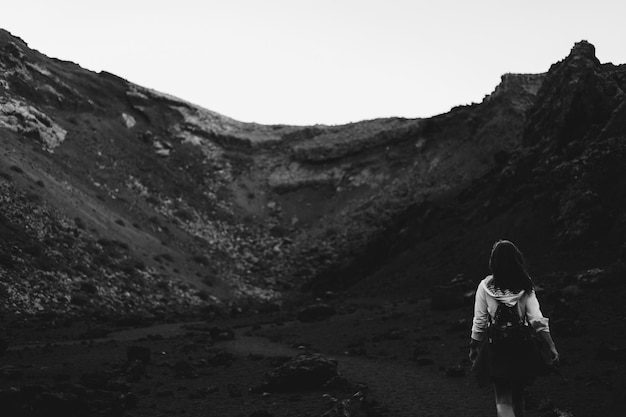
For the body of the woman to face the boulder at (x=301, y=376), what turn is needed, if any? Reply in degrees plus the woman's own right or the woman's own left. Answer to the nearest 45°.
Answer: approximately 45° to the woman's own left

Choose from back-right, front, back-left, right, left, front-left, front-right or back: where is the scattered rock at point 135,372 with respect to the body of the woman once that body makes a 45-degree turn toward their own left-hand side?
front

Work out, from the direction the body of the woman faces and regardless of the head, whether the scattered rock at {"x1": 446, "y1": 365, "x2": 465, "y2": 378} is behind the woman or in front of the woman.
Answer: in front

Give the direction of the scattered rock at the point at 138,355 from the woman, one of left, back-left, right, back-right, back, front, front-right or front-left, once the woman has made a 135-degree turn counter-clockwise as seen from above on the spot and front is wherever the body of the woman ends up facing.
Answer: right

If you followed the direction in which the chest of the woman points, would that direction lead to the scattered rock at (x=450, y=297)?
yes

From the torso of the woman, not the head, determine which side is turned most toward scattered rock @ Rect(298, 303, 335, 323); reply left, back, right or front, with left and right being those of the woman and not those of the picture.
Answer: front

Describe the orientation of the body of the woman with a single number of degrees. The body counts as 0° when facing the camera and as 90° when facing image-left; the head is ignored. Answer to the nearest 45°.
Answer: approximately 180°

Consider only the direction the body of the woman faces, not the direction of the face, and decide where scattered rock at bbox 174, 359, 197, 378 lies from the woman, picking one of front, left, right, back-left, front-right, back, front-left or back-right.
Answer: front-left

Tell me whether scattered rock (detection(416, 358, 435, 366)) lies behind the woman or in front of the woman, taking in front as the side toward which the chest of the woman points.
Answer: in front

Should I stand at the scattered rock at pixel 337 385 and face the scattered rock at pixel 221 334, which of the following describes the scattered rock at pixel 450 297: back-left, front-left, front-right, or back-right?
front-right

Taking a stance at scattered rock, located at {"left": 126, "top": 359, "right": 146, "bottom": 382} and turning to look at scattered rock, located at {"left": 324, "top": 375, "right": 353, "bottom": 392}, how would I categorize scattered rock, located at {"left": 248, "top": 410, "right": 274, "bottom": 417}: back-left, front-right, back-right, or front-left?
front-right

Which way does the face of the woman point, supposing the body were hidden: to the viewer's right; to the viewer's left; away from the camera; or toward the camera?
away from the camera
